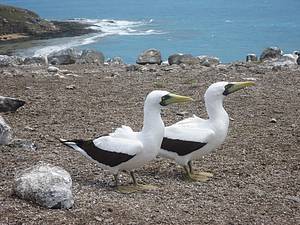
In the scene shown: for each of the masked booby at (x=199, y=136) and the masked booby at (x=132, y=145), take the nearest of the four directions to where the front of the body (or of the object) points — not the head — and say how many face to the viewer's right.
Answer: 2

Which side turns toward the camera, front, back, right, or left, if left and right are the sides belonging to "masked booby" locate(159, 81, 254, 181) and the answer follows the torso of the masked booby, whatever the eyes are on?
right

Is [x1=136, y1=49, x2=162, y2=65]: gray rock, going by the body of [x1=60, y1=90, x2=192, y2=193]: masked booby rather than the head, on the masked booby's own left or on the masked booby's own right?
on the masked booby's own left

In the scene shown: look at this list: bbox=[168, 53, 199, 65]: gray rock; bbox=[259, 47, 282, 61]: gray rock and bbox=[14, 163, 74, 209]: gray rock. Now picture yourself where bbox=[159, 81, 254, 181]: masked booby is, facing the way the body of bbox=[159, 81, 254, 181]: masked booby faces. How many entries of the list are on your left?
2

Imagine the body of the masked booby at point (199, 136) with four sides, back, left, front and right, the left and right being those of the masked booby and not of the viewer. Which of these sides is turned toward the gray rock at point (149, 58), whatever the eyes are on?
left

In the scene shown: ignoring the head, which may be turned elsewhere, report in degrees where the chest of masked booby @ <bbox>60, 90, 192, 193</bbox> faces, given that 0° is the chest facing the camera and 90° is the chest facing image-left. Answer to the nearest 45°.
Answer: approximately 270°

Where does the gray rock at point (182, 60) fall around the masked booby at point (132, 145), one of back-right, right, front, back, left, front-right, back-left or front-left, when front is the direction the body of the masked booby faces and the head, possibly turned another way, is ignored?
left

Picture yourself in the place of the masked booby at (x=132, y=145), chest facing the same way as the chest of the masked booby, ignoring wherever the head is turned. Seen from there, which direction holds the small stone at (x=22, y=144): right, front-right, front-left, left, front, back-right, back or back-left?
back-left

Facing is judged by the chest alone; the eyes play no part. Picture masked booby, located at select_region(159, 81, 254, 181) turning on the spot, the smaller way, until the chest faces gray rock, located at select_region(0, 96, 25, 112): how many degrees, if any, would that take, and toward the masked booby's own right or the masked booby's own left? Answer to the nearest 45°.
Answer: approximately 135° to the masked booby's own left
